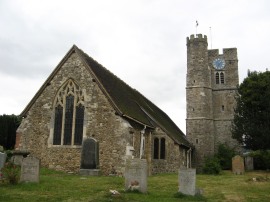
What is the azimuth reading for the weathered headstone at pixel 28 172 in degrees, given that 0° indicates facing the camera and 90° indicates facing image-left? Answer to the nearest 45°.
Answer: approximately 0°

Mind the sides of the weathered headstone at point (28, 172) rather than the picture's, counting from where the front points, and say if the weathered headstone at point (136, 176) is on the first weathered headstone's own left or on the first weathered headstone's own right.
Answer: on the first weathered headstone's own left

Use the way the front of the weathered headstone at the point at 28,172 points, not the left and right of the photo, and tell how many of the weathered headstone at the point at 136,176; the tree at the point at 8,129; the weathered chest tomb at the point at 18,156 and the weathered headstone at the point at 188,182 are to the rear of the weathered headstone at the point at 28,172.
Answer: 2

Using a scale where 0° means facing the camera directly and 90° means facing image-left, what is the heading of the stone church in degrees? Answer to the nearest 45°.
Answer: approximately 45°

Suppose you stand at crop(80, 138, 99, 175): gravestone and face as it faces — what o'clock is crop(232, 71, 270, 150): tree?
The tree is roughly at 8 o'clock from the gravestone.

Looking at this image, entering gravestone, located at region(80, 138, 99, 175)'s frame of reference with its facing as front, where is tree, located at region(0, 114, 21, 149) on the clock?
The tree is roughly at 5 o'clock from the gravestone.

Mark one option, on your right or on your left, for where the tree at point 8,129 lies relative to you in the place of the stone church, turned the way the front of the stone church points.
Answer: on your right

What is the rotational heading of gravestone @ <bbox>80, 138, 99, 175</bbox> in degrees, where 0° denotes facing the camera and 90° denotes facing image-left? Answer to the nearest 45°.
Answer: approximately 0°
